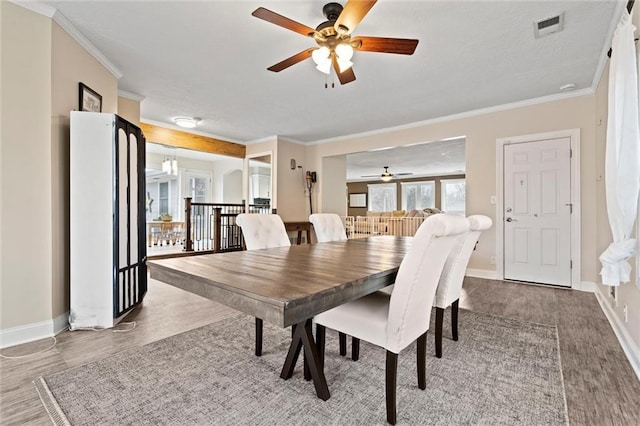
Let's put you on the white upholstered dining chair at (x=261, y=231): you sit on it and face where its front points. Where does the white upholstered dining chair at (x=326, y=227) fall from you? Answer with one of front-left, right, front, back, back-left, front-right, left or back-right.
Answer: left

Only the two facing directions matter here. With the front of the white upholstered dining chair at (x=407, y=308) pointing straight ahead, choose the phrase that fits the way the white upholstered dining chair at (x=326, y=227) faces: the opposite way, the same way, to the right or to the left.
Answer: the opposite way

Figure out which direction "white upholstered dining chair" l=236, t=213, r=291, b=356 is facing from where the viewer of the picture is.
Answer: facing the viewer and to the right of the viewer

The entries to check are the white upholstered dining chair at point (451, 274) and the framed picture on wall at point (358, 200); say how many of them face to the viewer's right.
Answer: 0

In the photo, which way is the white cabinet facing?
to the viewer's right

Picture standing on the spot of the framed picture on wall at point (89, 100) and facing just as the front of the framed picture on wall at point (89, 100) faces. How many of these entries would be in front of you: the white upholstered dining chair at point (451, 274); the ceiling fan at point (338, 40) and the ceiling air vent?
3

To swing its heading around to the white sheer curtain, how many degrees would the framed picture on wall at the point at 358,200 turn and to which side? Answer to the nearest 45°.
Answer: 0° — it already faces it

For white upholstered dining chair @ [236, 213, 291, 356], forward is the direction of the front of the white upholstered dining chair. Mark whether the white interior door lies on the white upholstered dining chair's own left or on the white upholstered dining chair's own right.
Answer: on the white upholstered dining chair's own left

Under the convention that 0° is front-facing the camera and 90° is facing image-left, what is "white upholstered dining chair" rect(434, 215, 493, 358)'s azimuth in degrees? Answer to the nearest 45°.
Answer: approximately 135°

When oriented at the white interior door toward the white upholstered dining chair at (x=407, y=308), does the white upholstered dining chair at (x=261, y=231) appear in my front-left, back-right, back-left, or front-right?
front-right

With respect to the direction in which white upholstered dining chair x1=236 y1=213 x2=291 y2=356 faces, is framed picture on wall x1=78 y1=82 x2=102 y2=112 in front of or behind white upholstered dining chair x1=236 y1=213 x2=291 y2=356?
behind

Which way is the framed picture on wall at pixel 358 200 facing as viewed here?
toward the camera

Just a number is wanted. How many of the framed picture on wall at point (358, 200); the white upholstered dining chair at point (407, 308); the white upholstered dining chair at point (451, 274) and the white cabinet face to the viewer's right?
1

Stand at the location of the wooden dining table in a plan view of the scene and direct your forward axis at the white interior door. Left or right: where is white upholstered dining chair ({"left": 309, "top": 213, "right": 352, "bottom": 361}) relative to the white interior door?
left

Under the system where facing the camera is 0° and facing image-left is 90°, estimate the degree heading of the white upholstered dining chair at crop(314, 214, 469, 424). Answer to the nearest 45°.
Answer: approximately 135°

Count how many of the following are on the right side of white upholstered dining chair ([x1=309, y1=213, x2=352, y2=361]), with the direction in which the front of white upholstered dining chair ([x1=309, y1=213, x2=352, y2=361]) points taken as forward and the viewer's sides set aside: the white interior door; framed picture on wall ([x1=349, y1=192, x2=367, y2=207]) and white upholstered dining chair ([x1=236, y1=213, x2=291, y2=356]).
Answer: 1

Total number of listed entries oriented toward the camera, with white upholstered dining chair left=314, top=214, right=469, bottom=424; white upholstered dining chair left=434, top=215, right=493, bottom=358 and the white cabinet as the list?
0
